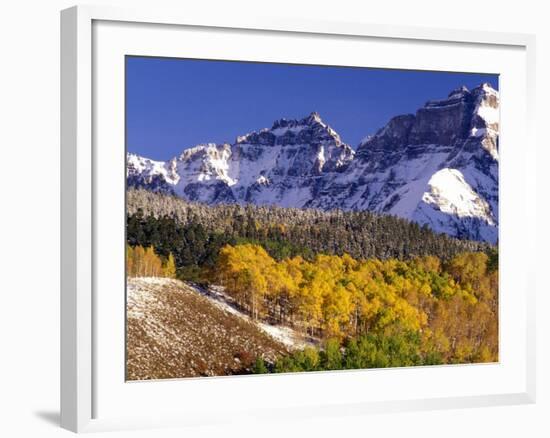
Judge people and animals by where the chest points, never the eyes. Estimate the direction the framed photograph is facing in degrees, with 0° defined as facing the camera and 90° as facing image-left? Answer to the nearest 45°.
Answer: approximately 315°
